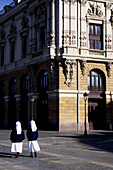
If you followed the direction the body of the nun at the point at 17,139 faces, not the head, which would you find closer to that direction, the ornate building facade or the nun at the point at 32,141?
the ornate building facade

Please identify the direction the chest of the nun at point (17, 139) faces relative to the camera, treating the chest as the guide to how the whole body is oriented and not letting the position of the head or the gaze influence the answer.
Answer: away from the camera

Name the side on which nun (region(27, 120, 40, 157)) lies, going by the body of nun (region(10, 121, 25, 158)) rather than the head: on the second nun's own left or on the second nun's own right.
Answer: on the second nun's own right

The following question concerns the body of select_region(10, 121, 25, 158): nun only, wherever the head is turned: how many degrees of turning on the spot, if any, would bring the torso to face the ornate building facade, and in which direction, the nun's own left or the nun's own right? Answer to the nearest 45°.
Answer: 0° — they already face it
